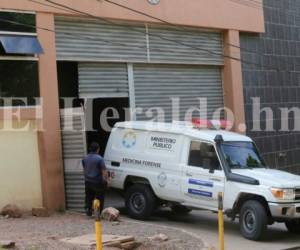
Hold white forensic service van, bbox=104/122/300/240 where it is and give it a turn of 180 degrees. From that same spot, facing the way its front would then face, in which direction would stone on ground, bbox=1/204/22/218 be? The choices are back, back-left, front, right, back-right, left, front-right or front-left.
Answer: front-left

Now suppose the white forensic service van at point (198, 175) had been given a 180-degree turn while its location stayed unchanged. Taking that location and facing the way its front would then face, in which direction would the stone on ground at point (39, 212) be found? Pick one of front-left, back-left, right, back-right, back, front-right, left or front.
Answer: front-left

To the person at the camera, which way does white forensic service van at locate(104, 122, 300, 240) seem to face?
facing the viewer and to the right of the viewer

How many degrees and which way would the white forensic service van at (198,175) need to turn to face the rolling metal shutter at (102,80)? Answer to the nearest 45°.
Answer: approximately 180°

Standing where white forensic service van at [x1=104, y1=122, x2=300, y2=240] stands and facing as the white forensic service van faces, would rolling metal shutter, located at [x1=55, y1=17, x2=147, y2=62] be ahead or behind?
behind
